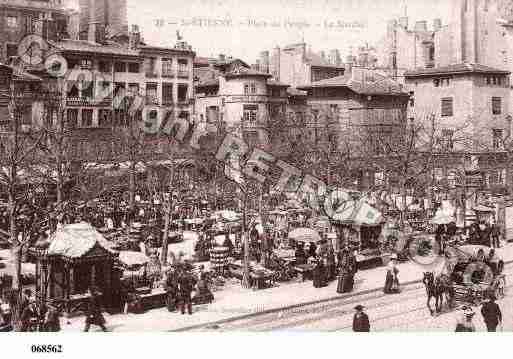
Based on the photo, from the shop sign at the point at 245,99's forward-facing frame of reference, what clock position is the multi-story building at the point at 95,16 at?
The multi-story building is roughly at 3 o'clock from the shop sign.

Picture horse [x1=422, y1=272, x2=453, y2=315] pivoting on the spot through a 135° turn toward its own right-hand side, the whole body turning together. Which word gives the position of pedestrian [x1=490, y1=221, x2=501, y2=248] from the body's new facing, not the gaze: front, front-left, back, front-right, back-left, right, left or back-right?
front

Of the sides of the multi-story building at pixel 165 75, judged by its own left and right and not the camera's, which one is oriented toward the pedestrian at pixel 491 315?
front

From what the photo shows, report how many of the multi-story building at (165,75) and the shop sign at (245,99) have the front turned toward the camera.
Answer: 2

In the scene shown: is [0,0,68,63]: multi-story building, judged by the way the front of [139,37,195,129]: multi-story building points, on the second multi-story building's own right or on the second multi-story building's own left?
on the second multi-story building's own right

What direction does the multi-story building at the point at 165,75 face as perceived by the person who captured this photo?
facing the viewer

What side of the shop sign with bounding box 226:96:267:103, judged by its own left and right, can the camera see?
front

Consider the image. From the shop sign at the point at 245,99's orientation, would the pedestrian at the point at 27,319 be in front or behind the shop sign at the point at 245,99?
in front

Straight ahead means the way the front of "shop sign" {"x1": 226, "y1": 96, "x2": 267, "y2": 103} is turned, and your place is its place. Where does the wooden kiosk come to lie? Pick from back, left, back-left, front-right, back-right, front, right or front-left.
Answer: front

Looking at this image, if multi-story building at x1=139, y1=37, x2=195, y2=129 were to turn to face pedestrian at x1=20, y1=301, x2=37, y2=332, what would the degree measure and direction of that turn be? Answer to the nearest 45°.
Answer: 0° — it already faces them

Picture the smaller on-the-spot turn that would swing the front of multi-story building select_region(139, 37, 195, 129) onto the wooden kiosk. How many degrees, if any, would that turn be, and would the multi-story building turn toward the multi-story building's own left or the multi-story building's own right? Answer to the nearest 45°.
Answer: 0° — it already faces it

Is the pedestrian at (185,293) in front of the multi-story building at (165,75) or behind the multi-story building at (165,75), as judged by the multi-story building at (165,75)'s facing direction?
in front
